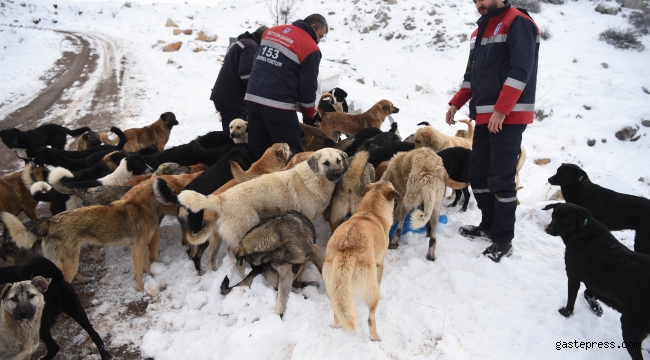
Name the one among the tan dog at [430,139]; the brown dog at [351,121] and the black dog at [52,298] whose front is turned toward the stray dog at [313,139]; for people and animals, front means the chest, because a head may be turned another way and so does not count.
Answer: the tan dog

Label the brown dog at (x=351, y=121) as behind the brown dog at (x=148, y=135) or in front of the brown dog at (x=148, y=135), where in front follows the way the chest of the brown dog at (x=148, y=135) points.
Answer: in front

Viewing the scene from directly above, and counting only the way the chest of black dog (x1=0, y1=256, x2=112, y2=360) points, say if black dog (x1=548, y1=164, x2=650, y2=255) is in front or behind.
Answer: behind

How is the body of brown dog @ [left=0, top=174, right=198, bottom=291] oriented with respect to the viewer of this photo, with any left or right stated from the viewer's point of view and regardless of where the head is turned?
facing to the right of the viewer

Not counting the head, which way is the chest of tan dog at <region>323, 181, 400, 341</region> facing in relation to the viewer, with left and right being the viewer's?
facing away from the viewer and to the right of the viewer

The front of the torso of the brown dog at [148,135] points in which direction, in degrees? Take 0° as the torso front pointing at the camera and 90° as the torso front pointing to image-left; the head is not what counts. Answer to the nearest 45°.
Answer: approximately 270°

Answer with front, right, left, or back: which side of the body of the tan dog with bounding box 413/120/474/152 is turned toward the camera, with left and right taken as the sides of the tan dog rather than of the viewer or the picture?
left

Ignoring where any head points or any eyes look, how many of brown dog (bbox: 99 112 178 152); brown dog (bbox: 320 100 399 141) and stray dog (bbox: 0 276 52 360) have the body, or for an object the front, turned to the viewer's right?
2

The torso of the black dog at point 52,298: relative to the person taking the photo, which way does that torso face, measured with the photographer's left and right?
facing to the left of the viewer

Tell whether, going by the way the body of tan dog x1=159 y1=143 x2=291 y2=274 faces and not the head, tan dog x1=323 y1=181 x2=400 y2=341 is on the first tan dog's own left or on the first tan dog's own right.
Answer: on the first tan dog's own right

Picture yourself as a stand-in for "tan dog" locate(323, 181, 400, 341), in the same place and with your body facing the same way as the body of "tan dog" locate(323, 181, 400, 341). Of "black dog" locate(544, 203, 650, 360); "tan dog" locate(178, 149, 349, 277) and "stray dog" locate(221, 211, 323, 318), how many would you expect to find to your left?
2

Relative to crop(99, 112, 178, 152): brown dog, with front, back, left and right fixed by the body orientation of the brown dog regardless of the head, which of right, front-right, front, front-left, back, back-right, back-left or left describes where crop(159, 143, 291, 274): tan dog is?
right

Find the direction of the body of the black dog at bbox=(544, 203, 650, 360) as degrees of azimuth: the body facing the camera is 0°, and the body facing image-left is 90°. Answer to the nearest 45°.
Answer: approximately 135°

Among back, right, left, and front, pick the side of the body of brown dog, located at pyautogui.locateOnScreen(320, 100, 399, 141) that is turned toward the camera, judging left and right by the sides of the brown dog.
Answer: right

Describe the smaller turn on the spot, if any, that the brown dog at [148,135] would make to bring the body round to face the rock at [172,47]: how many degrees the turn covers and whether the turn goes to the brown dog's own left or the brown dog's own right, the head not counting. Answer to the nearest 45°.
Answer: approximately 90° to the brown dog's own left

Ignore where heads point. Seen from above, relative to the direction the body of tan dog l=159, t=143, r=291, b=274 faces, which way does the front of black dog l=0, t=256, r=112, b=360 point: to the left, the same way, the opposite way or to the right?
the opposite way

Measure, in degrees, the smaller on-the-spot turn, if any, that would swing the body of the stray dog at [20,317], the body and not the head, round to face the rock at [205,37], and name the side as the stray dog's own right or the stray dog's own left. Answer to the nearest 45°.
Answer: approximately 135° to the stray dog's own left
